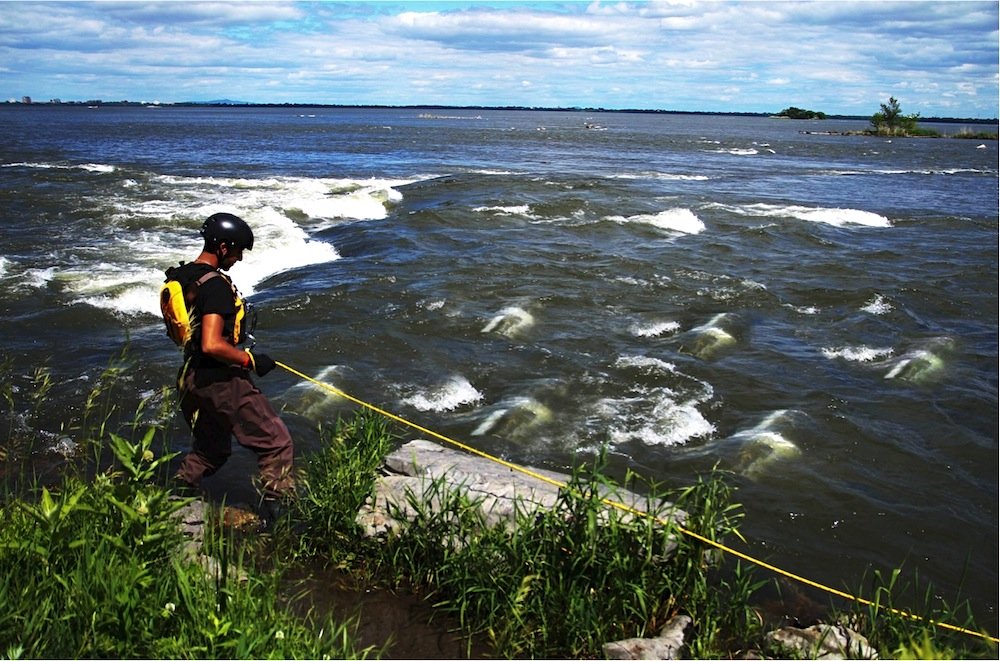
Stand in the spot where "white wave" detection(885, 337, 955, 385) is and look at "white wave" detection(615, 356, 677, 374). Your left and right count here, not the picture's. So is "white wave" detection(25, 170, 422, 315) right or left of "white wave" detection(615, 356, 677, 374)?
right

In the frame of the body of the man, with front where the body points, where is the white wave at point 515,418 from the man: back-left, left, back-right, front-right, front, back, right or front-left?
front-left

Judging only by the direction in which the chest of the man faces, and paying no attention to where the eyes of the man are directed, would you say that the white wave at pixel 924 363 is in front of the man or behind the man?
in front

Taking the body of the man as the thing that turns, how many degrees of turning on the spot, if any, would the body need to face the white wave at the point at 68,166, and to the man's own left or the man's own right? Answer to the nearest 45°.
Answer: approximately 90° to the man's own left

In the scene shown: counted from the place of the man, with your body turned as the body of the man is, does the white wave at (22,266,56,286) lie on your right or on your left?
on your left

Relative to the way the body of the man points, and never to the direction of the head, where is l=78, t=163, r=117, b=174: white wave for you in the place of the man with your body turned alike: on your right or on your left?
on your left

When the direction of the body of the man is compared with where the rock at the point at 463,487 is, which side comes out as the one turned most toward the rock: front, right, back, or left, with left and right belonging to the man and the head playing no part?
front

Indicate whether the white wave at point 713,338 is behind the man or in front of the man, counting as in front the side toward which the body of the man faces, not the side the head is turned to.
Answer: in front

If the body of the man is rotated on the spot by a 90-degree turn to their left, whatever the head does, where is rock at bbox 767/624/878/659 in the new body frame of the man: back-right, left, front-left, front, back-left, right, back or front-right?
back-right

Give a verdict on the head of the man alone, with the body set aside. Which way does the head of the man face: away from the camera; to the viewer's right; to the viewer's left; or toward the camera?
to the viewer's right

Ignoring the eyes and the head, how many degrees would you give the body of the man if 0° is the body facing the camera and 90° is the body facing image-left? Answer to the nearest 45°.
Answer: approximately 270°

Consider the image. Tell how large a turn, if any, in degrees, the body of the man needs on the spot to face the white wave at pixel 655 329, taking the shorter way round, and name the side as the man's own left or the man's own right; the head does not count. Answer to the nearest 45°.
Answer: approximately 45° to the man's own left
